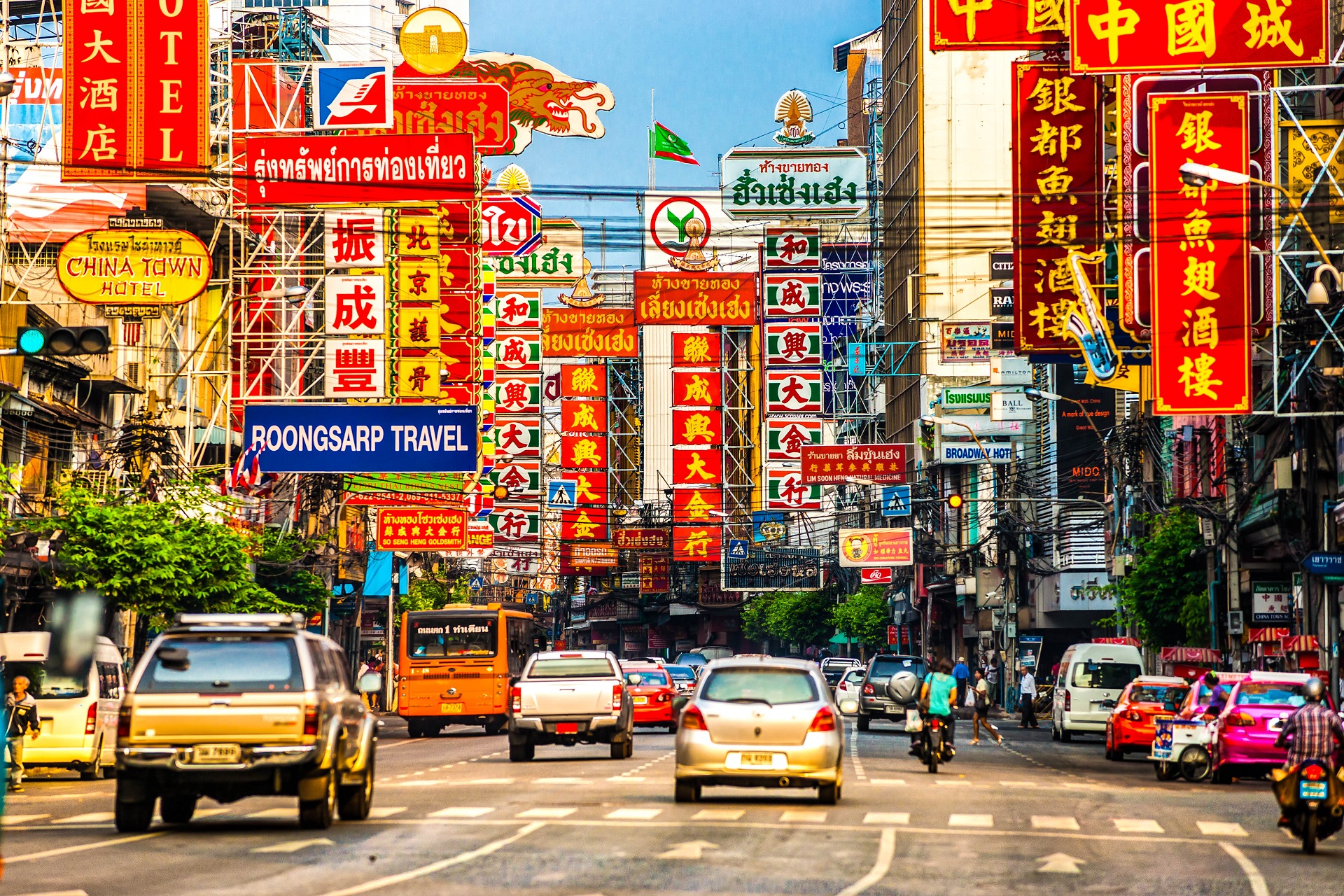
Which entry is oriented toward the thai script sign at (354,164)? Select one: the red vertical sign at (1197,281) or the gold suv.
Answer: the gold suv

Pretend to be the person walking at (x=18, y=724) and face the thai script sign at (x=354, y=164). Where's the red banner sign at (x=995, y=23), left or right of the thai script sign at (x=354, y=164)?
right

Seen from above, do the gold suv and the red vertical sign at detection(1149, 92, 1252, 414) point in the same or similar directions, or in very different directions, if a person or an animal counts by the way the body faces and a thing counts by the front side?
very different directions

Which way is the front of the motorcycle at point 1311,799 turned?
away from the camera

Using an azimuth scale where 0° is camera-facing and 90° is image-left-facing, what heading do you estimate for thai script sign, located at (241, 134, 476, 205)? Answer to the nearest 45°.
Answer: approximately 0°

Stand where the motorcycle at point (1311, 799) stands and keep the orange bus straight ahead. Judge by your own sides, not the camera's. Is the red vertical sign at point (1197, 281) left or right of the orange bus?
right

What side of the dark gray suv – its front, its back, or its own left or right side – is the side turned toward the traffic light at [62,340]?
back

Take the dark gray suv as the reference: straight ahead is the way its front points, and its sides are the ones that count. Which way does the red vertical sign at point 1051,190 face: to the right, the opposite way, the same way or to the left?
the opposite way

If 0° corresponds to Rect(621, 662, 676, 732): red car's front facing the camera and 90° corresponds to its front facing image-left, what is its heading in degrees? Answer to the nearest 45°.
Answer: approximately 180°

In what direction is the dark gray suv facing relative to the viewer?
away from the camera

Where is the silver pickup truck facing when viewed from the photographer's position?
facing away from the viewer

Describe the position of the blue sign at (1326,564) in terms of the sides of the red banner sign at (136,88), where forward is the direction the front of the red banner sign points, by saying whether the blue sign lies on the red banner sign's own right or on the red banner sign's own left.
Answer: on the red banner sign's own left
